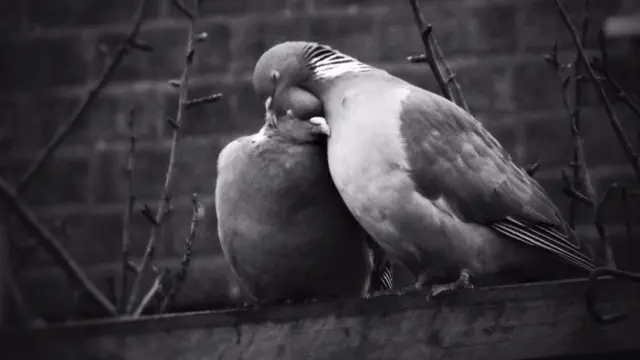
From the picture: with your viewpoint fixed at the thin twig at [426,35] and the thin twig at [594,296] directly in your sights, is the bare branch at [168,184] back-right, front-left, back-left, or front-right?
back-right

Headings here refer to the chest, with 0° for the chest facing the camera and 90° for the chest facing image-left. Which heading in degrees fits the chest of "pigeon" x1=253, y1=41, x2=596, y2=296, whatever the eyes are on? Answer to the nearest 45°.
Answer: approximately 90°

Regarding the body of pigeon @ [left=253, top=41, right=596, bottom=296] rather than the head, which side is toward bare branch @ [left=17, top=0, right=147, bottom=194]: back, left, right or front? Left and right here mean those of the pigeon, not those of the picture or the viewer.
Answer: front

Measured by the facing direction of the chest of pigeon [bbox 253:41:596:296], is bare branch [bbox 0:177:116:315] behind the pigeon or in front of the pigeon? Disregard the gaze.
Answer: in front
